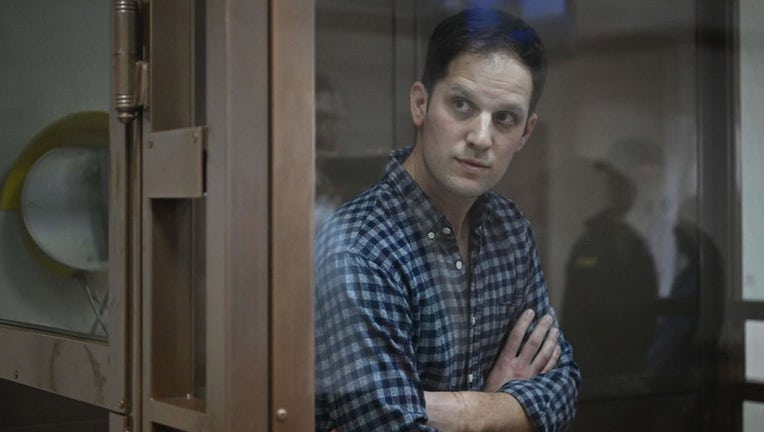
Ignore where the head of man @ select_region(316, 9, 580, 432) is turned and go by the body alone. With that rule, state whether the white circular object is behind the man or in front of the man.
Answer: behind

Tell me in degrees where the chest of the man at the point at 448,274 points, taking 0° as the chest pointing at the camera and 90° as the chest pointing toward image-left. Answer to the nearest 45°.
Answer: approximately 315°

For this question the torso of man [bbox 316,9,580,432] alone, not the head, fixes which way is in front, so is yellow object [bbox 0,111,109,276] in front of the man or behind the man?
behind
